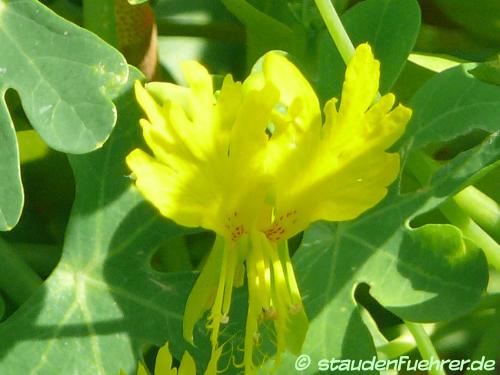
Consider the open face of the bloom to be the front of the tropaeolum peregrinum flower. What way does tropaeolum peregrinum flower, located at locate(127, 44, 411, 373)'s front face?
toward the camera
